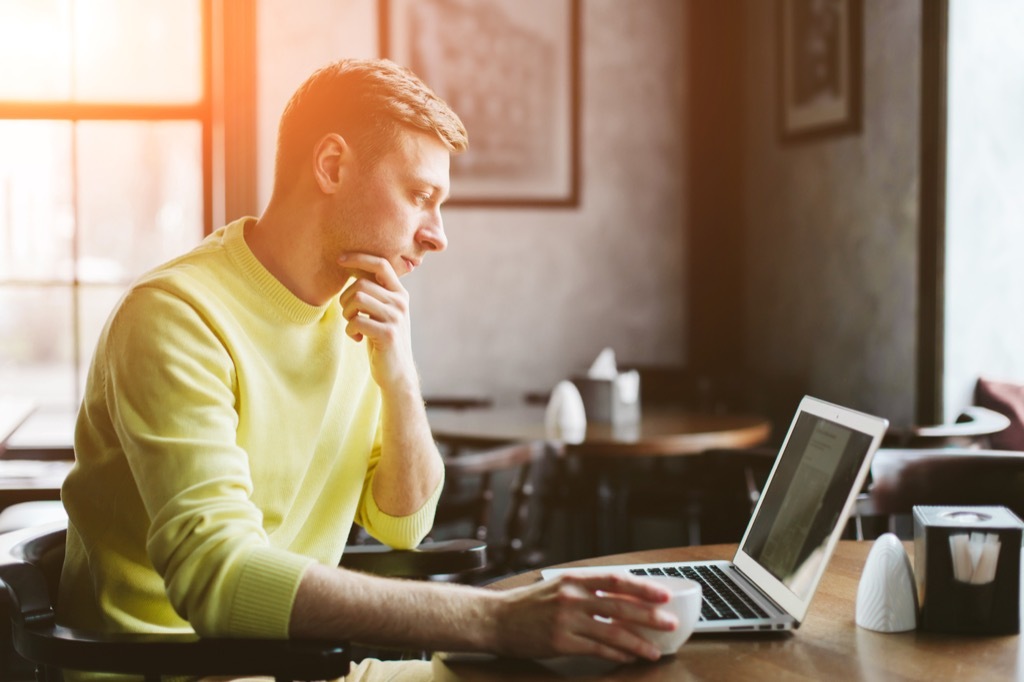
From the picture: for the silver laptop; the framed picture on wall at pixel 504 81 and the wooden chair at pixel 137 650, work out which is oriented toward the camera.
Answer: the framed picture on wall

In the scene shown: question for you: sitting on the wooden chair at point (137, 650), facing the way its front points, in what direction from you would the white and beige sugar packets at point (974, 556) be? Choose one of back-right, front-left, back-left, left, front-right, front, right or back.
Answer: front

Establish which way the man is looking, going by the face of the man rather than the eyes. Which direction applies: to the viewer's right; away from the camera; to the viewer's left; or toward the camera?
to the viewer's right

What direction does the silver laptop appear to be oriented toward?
to the viewer's left

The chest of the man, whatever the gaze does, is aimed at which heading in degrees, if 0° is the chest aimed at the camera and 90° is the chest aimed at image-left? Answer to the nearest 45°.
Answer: approximately 315°

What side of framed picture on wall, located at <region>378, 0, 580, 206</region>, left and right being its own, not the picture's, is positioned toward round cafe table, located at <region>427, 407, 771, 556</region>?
front

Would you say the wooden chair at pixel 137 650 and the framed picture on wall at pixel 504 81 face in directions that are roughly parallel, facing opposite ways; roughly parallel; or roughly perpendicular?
roughly perpendicular

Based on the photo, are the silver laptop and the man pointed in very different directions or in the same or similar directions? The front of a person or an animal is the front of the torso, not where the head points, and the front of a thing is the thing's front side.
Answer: very different directions

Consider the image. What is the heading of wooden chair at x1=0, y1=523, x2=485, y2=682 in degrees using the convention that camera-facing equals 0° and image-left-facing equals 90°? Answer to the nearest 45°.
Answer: approximately 270°

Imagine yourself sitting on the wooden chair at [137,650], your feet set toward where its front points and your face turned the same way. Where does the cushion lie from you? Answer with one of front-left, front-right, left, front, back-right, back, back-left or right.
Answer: front-left

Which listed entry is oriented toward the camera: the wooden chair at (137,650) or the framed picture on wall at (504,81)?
the framed picture on wall

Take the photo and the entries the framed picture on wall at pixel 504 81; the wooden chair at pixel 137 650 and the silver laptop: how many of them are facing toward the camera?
1

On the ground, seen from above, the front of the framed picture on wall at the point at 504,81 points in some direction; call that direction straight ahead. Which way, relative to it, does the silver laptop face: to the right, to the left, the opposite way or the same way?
to the right

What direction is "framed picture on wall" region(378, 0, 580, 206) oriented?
toward the camera

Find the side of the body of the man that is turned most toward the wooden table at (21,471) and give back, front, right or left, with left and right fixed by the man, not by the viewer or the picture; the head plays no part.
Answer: back
